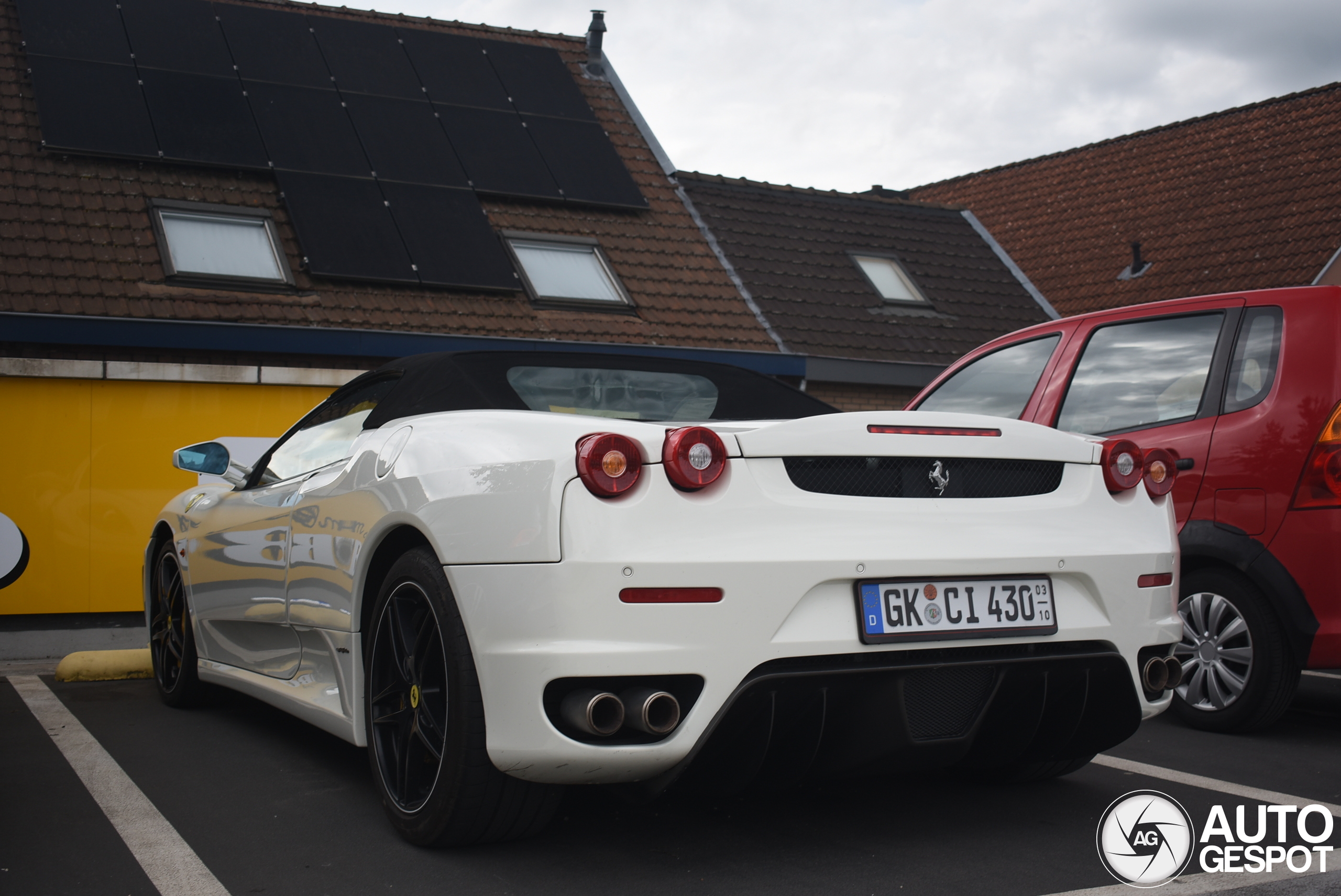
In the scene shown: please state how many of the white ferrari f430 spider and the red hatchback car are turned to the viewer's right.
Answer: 0

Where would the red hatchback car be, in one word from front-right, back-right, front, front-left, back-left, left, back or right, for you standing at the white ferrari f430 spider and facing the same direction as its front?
right

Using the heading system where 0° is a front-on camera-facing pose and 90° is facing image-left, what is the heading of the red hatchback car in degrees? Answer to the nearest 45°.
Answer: approximately 135°

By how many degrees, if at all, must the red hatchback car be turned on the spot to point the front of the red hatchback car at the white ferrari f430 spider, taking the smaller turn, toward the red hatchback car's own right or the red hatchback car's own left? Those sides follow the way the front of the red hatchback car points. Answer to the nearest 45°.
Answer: approximately 90° to the red hatchback car's own left

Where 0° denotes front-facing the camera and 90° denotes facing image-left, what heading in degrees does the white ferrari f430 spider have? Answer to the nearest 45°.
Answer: approximately 135°
